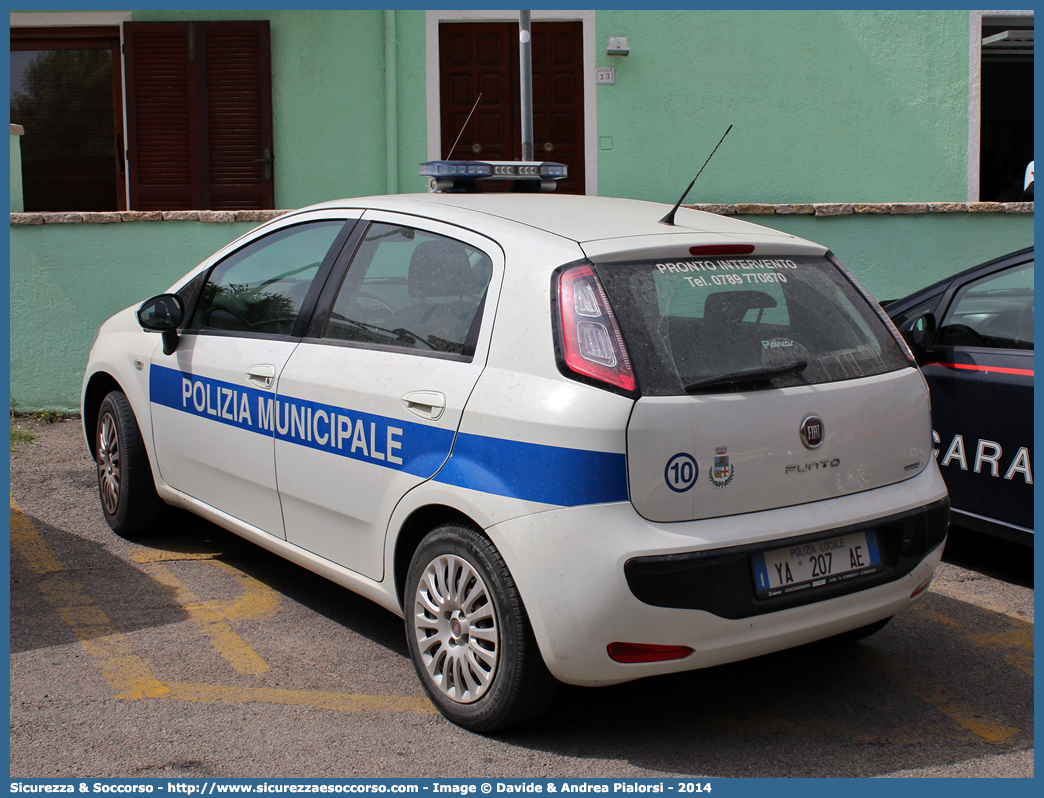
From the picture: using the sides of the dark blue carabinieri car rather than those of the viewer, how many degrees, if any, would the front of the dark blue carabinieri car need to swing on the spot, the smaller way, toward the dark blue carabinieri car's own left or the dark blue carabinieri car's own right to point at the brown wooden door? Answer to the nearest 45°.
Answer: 0° — it already faces it

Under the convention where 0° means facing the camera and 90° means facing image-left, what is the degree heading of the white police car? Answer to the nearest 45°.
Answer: approximately 135°

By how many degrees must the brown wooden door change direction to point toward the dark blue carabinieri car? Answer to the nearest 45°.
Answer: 0° — it already faces it

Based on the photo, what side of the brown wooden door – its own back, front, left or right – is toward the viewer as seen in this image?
front

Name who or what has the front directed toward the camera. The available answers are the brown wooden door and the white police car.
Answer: the brown wooden door

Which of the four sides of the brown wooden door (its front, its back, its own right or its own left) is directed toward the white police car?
front

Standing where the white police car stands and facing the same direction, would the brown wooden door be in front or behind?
in front

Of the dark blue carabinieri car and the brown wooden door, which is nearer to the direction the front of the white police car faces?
the brown wooden door

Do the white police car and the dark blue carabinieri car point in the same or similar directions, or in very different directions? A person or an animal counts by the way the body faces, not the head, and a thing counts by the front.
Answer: same or similar directions

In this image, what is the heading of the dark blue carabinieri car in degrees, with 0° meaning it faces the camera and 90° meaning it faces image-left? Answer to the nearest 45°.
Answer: approximately 135°

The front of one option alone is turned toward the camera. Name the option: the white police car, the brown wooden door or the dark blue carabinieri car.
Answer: the brown wooden door

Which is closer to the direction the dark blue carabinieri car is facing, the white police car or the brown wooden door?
the brown wooden door

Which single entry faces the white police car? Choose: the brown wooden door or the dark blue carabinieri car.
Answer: the brown wooden door

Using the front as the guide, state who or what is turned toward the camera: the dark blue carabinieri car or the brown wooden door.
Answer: the brown wooden door

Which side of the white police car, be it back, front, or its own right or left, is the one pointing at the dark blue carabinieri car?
right

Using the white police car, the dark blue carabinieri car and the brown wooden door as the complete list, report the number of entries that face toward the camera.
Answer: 1
